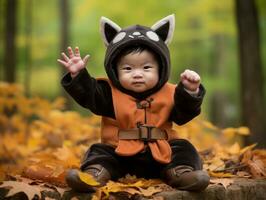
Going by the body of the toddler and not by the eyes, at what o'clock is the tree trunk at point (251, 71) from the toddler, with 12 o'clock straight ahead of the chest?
The tree trunk is roughly at 7 o'clock from the toddler.

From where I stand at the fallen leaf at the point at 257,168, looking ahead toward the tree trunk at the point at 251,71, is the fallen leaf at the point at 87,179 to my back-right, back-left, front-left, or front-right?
back-left

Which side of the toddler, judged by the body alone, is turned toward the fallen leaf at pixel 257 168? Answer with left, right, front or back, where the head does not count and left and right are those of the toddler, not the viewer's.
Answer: left

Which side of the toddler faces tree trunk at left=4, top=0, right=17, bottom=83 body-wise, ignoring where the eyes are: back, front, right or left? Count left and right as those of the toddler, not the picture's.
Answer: back

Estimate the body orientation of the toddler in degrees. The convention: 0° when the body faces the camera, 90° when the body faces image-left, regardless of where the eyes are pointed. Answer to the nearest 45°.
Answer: approximately 0°

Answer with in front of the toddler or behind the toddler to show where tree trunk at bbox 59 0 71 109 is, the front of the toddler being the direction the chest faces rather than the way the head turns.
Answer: behind

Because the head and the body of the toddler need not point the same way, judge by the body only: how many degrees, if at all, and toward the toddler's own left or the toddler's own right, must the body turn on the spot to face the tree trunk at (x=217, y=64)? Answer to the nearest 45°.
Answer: approximately 180°
